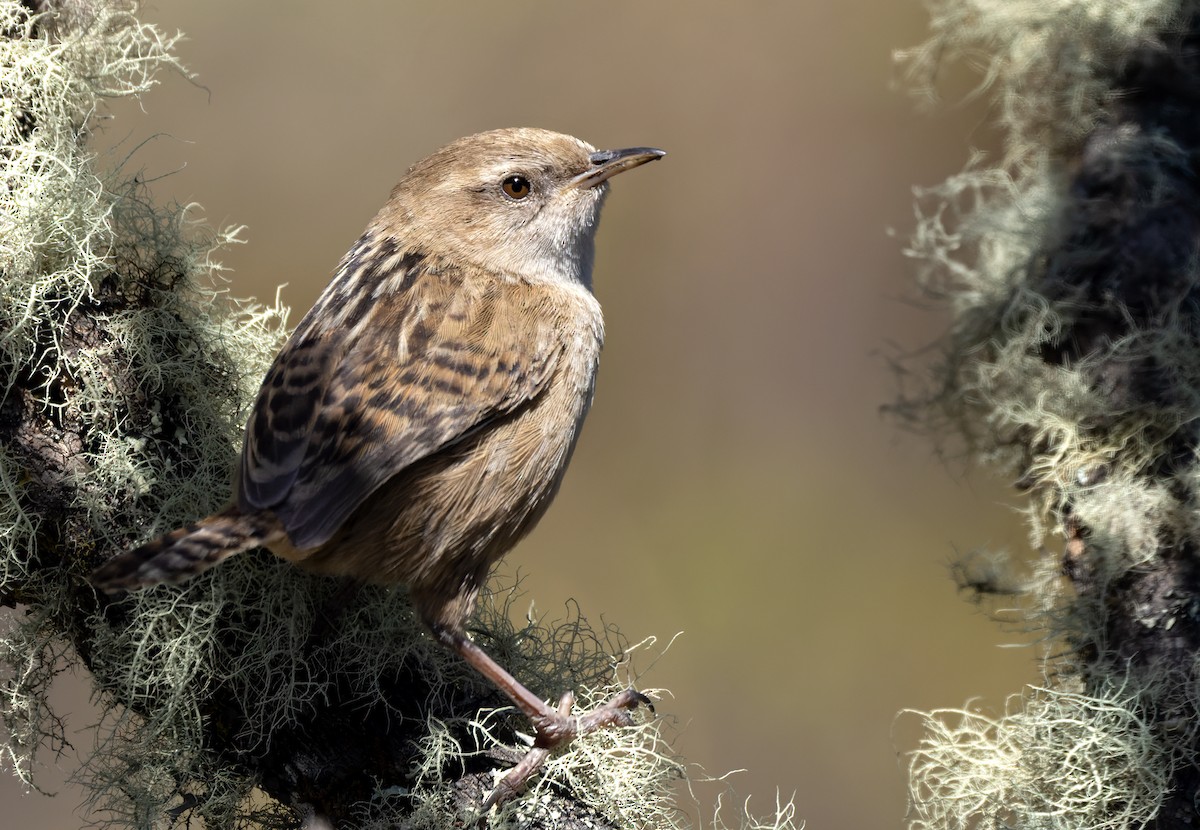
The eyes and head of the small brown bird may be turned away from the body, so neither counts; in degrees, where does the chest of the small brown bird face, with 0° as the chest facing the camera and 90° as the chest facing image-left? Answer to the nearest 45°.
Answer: approximately 270°

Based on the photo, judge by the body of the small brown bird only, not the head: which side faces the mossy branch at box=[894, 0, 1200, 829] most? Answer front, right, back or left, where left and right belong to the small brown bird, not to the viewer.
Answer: front
